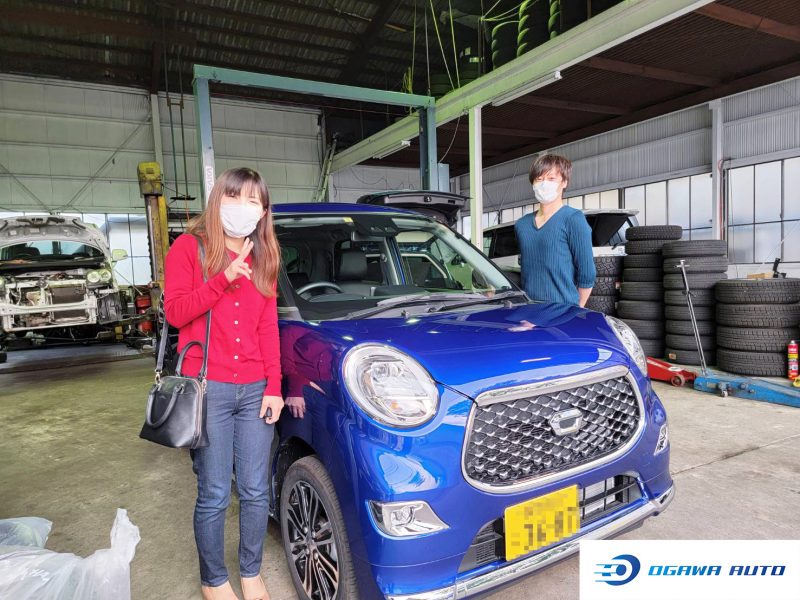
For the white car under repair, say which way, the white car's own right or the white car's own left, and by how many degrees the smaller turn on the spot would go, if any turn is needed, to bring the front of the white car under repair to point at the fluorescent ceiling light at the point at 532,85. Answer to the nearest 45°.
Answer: approximately 45° to the white car's own left

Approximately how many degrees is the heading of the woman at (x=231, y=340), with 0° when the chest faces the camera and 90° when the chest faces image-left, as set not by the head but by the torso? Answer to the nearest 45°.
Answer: approximately 0°

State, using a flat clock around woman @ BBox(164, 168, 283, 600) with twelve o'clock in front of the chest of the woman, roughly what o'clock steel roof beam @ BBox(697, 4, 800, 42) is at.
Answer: The steel roof beam is roughly at 8 o'clock from the woman.

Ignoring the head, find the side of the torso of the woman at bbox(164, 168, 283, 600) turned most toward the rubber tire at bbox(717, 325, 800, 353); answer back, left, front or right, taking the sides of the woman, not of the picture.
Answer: left

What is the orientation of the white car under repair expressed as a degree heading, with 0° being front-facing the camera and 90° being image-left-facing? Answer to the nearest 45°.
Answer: approximately 0°

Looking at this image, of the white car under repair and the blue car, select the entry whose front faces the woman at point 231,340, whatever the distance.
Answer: the white car under repair

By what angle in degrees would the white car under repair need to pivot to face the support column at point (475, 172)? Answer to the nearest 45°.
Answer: approximately 45° to its left
